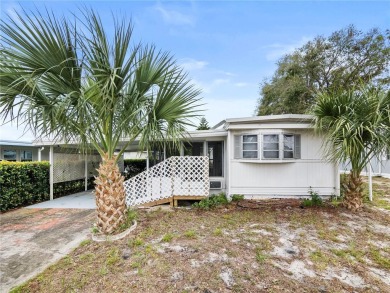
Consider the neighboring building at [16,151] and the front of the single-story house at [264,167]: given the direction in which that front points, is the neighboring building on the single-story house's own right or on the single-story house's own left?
on the single-story house's own right

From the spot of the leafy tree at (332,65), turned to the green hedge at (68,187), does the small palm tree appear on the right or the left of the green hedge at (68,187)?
left

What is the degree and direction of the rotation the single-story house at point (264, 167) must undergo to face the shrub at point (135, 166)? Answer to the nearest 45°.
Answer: approximately 135° to its right

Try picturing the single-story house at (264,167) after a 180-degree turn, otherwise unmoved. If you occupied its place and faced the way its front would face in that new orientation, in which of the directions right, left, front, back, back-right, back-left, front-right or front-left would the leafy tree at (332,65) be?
front-right

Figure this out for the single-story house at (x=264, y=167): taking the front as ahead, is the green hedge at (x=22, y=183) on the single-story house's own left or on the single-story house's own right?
on the single-story house's own right

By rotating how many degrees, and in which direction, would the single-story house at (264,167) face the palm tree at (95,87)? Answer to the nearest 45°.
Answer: approximately 45° to its right

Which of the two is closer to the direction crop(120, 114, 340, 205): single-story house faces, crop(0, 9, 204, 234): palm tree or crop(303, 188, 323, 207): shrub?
the palm tree

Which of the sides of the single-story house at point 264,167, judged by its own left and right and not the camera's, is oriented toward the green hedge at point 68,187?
right

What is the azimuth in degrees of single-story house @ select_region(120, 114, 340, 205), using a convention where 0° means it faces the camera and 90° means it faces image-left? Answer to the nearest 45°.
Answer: approximately 0°

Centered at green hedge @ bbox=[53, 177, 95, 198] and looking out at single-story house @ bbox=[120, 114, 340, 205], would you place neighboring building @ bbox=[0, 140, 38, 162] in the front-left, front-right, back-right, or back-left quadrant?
back-left

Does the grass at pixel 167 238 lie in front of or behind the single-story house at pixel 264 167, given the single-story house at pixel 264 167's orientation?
in front

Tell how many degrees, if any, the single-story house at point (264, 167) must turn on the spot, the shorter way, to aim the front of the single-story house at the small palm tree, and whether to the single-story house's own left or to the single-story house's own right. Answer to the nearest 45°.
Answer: approximately 45° to the single-story house's own left
